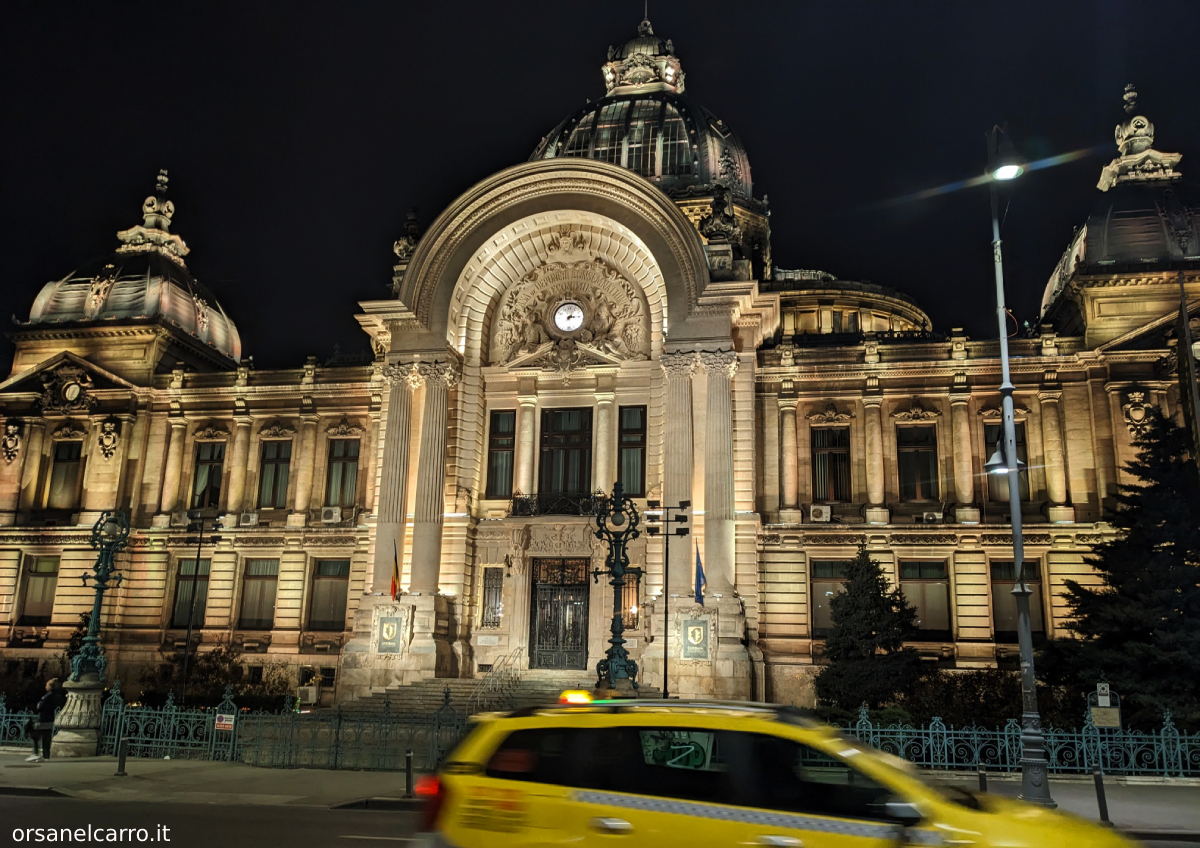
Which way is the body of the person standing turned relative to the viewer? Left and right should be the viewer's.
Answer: facing to the left of the viewer

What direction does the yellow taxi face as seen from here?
to the viewer's right

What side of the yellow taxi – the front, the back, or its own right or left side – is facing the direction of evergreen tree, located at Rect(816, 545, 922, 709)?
left

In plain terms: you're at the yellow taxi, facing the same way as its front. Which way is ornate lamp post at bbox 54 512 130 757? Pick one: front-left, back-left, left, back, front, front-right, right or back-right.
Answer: back-left

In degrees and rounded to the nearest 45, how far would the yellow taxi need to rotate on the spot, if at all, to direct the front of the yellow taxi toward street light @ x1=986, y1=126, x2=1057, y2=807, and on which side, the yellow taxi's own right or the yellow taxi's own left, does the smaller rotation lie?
approximately 45° to the yellow taxi's own left

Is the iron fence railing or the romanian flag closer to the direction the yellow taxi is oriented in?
the iron fence railing

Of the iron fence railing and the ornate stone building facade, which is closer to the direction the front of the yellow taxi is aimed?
the iron fence railing

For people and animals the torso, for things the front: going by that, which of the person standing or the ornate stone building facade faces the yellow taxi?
the ornate stone building facade

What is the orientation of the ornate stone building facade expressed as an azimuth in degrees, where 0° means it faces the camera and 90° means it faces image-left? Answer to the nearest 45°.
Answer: approximately 0°

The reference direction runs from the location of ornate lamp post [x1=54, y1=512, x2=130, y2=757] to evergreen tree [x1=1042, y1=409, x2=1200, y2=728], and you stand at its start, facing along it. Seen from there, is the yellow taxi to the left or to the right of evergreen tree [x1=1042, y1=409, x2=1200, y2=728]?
right

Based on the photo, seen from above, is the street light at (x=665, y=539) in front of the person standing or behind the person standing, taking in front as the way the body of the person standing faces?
behind

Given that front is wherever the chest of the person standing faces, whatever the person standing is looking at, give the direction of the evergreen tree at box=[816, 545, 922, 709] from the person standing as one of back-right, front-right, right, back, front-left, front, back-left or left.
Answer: back

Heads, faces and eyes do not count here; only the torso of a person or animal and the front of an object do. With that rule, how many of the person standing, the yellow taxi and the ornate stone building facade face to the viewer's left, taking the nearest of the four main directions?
1

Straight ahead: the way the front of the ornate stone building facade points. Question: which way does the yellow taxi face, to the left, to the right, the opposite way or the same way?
to the left

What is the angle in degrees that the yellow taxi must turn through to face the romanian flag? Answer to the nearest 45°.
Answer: approximately 135° to its left

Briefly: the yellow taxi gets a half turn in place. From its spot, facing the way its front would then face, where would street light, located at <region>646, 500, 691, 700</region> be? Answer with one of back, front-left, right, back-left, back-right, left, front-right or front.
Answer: right
